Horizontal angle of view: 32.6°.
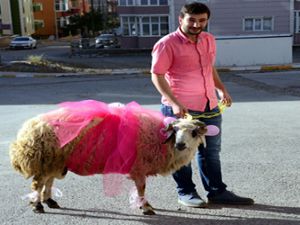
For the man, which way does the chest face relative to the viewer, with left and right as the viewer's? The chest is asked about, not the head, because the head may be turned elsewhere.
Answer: facing the viewer and to the right of the viewer

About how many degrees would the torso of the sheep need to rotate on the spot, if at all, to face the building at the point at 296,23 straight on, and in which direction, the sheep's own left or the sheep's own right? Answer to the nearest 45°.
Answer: approximately 45° to the sheep's own left

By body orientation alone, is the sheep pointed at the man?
yes

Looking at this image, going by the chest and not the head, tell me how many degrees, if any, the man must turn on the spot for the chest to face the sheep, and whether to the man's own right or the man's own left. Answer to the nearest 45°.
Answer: approximately 135° to the man's own right

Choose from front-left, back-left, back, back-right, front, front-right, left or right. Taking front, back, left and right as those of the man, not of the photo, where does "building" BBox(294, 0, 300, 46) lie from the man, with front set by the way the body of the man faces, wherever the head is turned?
back-left

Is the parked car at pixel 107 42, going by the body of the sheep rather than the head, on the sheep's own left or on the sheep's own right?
on the sheep's own left

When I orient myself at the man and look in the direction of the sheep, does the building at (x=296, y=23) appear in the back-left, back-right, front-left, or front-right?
back-right

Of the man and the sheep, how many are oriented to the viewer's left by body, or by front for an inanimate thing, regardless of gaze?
0

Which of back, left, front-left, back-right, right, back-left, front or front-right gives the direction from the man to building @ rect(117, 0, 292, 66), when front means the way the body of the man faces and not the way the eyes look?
back-left

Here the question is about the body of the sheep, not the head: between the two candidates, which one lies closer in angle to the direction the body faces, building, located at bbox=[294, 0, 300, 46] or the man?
the man

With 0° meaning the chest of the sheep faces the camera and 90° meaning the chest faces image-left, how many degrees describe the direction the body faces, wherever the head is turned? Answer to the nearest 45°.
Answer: approximately 270°
